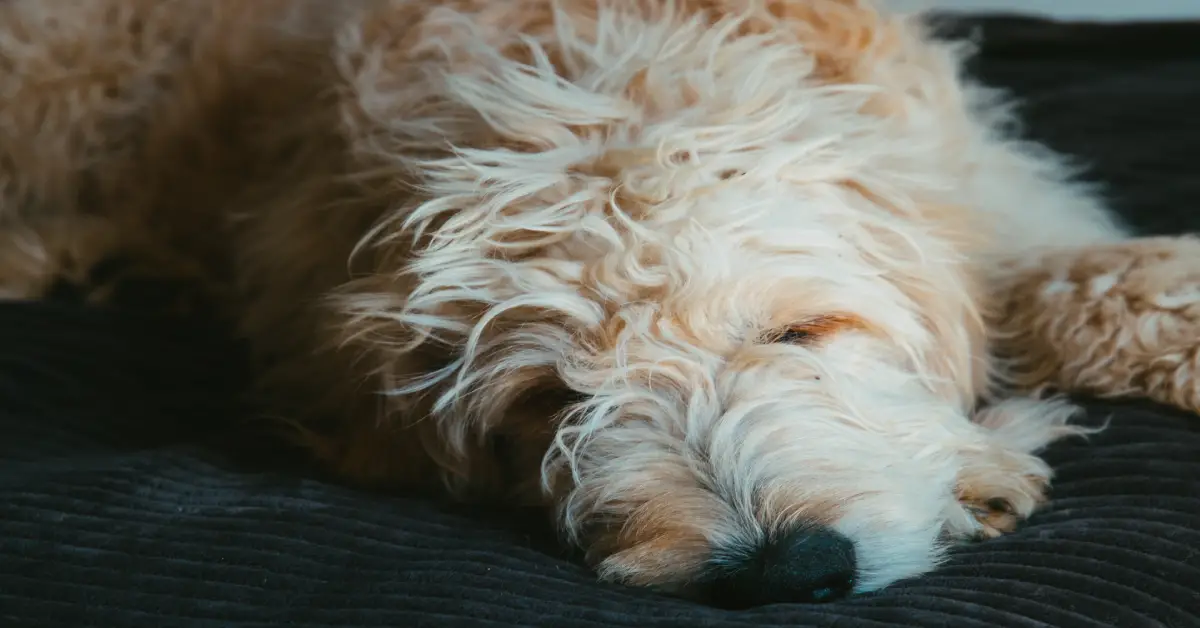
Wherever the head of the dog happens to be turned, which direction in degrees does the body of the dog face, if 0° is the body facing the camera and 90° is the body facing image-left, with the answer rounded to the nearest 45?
approximately 315°
